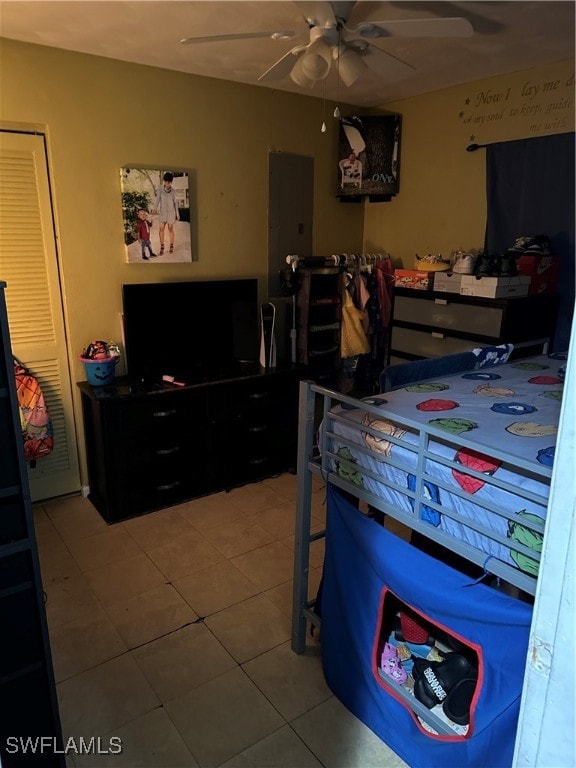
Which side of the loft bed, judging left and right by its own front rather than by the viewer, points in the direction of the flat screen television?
right

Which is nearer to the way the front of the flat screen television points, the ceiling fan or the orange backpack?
the ceiling fan

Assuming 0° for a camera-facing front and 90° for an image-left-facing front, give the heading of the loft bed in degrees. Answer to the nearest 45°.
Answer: approximately 45°

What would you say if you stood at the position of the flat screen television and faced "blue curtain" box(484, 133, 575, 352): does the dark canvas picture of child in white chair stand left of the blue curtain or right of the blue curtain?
left

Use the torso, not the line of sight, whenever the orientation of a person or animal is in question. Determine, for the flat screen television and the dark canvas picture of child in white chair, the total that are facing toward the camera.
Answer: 2

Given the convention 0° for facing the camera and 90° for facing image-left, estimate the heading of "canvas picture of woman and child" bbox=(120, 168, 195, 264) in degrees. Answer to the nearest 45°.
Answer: approximately 0°

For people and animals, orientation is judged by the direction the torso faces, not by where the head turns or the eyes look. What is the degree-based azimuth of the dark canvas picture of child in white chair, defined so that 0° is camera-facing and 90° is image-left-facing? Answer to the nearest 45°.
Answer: approximately 0°

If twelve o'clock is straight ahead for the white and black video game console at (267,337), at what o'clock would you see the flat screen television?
The flat screen television is roughly at 2 o'clock from the white and black video game console.

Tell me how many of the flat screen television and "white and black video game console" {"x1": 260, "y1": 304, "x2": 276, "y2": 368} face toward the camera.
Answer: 2
